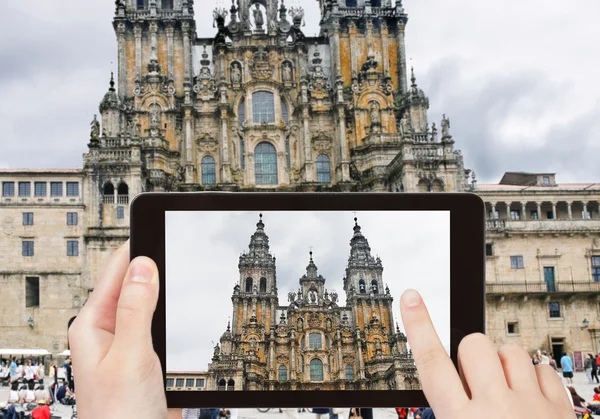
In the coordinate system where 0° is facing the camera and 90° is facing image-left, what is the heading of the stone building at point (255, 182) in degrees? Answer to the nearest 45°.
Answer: approximately 0°
